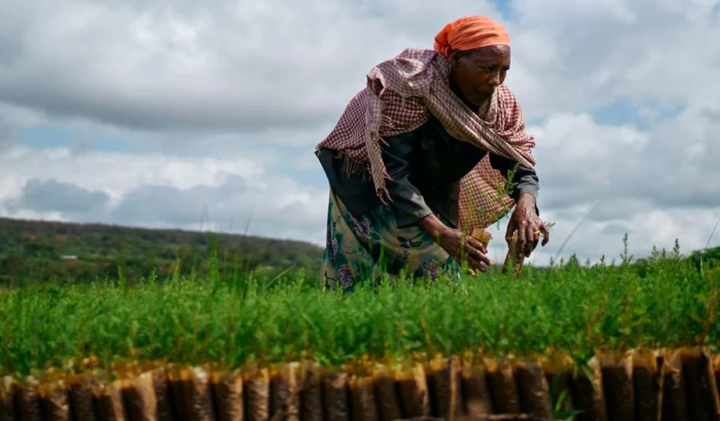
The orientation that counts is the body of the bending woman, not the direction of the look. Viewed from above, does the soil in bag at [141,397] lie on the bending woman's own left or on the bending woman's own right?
on the bending woman's own right

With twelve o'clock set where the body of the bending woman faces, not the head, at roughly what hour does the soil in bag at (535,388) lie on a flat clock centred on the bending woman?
The soil in bag is roughly at 1 o'clock from the bending woman.

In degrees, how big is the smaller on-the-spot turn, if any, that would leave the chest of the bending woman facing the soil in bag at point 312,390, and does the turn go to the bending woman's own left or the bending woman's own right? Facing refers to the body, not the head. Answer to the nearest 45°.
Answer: approximately 45° to the bending woman's own right

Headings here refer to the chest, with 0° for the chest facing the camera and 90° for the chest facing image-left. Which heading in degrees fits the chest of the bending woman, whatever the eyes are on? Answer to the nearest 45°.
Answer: approximately 315°

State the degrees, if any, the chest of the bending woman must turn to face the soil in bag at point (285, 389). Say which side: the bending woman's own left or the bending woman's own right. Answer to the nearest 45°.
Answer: approximately 45° to the bending woman's own right

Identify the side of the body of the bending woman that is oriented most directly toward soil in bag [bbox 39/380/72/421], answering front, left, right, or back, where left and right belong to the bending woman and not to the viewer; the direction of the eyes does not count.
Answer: right

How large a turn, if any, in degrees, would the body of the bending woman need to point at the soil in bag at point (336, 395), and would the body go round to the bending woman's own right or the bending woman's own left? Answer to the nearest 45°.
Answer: approximately 45° to the bending woman's own right

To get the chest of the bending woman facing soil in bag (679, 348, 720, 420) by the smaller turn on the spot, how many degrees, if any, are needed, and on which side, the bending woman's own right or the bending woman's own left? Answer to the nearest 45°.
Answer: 0° — they already face it

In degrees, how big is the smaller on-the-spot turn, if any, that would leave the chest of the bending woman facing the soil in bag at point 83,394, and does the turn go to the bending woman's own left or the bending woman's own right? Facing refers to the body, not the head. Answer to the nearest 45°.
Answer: approximately 90° to the bending woman's own right

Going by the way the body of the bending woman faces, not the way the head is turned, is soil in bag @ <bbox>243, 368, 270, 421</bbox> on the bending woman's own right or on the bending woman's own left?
on the bending woman's own right

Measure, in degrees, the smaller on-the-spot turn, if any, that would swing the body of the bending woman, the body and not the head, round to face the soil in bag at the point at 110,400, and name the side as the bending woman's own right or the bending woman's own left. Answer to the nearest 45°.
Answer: approximately 90° to the bending woman's own right
